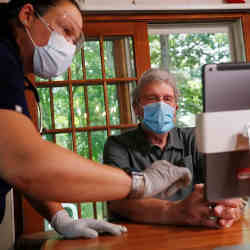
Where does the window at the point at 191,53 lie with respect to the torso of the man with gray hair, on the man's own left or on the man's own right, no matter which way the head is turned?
on the man's own left

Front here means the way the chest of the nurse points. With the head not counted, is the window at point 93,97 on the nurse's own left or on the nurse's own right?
on the nurse's own left

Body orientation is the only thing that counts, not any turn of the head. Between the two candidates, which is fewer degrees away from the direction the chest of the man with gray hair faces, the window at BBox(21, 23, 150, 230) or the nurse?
the nurse

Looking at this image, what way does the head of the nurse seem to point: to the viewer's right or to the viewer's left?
to the viewer's right

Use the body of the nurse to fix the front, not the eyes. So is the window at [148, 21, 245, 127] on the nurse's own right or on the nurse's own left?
on the nurse's own left

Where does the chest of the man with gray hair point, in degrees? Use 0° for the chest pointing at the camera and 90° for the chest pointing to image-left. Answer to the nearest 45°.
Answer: approximately 315°

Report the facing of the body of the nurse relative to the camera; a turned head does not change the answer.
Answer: to the viewer's right

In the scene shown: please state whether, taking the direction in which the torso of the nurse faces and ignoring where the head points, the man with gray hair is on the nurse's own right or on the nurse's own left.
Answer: on the nurse's own left

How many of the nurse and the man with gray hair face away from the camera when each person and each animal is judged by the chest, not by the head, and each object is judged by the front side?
0
